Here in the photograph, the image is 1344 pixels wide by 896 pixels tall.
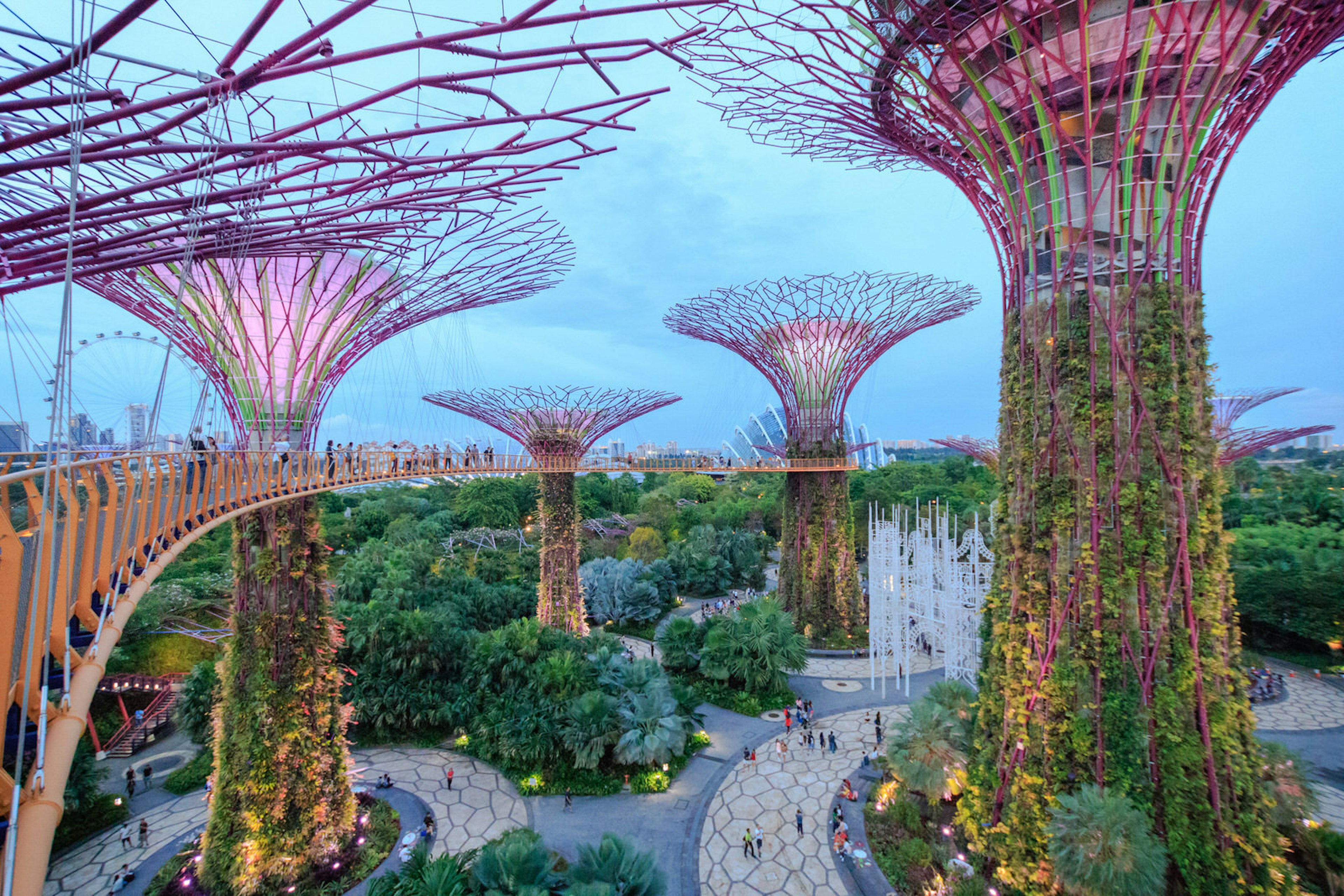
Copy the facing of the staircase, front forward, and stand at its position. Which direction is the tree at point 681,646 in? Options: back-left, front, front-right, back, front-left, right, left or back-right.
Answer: left

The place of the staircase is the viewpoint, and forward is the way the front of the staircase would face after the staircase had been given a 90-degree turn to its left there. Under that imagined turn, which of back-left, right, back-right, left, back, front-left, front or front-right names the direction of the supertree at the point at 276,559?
front-right

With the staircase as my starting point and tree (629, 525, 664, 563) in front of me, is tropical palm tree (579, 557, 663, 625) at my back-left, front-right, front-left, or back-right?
front-right

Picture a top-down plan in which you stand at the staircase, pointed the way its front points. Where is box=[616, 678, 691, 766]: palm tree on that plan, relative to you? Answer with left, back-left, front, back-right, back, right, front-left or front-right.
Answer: left

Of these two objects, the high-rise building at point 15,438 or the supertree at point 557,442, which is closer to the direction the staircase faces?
the high-rise building

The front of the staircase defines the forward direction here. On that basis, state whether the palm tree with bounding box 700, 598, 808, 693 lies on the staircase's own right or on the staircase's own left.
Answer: on the staircase's own left

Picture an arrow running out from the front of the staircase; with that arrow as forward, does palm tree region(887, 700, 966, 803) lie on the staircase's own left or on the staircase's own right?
on the staircase's own left
